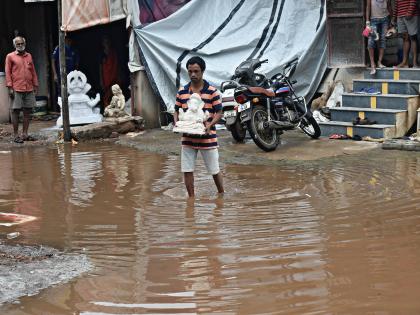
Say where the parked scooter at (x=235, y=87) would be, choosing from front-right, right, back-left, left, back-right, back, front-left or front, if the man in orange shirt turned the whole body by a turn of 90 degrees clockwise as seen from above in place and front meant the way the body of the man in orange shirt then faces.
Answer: back-left

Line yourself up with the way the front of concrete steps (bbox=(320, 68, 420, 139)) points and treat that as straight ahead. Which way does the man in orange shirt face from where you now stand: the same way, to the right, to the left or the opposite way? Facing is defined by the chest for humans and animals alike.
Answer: to the left

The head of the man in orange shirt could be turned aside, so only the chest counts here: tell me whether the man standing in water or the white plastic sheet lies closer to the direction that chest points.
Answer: the man standing in water

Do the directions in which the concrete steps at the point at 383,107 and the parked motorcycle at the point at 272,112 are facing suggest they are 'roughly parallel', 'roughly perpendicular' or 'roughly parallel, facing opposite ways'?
roughly parallel, facing opposite ways

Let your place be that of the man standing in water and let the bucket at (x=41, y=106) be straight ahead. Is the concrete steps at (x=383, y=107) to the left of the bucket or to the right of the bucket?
right

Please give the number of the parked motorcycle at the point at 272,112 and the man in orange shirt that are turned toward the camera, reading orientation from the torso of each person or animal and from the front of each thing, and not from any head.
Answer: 1

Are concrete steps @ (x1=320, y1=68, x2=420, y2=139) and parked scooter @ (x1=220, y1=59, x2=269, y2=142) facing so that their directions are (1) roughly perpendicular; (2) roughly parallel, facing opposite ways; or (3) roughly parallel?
roughly parallel, facing opposite ways

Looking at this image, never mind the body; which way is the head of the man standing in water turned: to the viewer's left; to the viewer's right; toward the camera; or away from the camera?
toward the camera

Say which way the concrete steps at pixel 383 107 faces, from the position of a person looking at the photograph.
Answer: facing the viewer and to the left of the viewer

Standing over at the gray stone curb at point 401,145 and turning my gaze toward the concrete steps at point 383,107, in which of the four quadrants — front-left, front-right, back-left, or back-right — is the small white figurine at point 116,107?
front-left

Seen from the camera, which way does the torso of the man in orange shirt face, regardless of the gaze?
toward the camera

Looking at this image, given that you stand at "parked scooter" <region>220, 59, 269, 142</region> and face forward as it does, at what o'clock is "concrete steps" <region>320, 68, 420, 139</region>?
The concrete steps is roughly at 1 o'clock from the parked scooter.

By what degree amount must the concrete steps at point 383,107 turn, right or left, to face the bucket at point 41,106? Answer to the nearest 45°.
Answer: approximately 90° to its right

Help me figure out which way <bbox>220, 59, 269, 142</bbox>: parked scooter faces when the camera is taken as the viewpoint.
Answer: facing away from the viewer and to the right of the viewer
